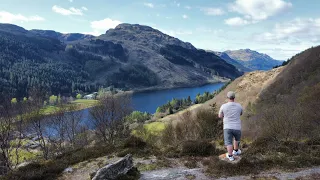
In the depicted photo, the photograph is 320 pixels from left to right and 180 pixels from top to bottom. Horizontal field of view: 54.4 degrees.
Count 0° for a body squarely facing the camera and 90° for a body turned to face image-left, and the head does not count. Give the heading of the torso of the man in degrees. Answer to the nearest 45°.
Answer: approximately 180°

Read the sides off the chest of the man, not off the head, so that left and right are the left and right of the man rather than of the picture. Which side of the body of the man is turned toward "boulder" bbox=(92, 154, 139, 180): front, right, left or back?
left

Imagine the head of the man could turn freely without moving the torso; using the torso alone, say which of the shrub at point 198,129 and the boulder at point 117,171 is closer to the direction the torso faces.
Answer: the shrub

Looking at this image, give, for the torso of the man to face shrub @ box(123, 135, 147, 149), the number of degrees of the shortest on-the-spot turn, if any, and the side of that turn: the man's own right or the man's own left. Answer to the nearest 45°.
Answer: approximately 45° to the man's own left

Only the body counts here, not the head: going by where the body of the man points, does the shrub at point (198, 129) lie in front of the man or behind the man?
in front

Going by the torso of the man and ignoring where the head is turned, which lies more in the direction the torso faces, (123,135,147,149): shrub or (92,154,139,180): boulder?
the shrub

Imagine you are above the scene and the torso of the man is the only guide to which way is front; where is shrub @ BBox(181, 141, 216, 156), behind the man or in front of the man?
in front
